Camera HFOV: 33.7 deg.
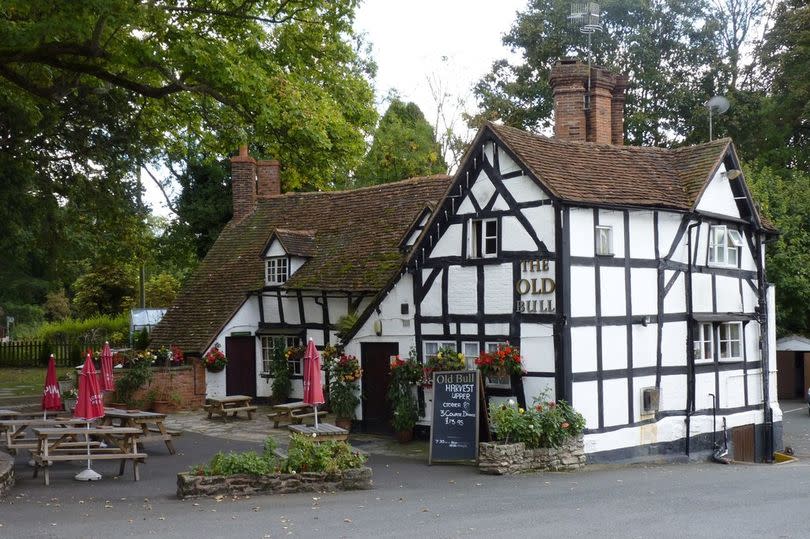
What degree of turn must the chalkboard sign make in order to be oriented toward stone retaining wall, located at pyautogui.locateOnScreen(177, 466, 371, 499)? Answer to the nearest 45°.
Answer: approximately 45° to its right

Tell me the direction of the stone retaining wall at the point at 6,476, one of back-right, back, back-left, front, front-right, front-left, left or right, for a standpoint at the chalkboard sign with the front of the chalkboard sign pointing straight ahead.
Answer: front-right

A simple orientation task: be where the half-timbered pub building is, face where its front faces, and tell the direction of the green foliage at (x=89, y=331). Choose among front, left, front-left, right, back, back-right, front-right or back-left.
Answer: right

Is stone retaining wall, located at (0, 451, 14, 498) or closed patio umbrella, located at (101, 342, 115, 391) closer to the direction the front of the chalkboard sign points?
the stone retaining wall

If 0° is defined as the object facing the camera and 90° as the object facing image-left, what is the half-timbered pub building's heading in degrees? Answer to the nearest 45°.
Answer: approximately 45°

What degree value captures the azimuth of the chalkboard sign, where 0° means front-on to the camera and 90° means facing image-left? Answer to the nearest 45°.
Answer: approximately 0°

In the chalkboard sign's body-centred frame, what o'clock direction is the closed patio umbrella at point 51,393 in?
The closed patio umbrella is roughly at 3 o'clock from the chalkboard sign.
